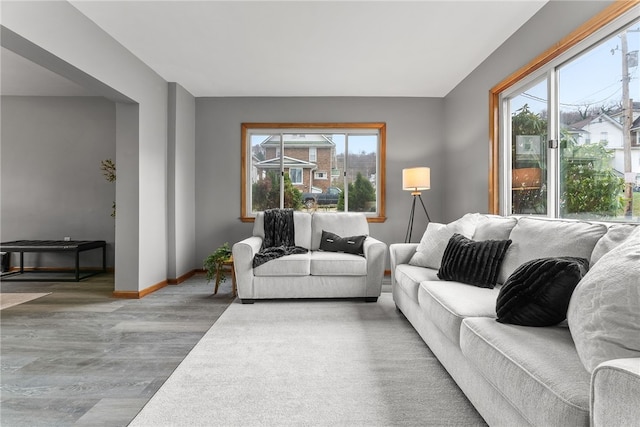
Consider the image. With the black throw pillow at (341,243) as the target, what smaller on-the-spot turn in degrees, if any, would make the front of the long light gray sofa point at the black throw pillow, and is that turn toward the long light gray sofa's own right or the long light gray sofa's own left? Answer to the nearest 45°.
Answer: approximately 90° to the long light gray sofa's own right

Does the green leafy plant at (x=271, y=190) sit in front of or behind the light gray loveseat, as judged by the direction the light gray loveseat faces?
behind

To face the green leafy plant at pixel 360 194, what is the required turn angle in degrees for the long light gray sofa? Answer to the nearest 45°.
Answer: approximately 90° to its right

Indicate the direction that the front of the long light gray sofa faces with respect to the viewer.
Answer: facing the viewer and to the left of the viewer

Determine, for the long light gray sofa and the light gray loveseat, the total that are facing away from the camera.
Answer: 0

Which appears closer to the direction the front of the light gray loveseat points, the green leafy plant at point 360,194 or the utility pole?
the utility pole

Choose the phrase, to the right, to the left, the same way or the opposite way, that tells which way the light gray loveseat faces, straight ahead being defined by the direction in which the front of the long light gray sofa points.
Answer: to the left

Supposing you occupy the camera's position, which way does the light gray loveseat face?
facing the viewer

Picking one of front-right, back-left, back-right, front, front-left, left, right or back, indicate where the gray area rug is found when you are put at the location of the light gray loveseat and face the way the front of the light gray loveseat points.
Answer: front

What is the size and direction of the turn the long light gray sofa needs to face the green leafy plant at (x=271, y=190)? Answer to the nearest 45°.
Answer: approximately 90° to its right
